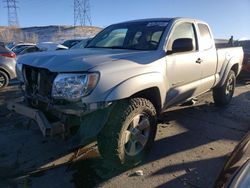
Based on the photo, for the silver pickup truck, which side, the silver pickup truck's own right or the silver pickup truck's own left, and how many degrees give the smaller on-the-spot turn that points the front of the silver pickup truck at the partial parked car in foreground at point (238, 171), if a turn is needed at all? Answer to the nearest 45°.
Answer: approximately 90° to the silver pickup truck's own left

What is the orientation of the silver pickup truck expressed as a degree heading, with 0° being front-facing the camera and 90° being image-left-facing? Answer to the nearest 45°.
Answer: approximately 45°

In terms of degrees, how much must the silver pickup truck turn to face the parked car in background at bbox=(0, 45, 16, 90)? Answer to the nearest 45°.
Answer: approximately 90° to its right
